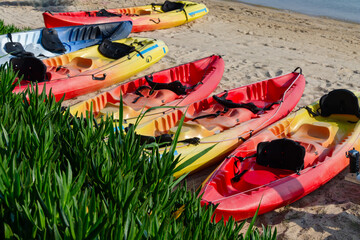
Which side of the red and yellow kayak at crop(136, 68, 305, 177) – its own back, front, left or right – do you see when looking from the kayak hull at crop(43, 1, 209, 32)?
left

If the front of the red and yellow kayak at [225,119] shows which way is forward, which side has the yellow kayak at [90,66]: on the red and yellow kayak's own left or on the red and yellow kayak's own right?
on the red and yellow kayak's own left

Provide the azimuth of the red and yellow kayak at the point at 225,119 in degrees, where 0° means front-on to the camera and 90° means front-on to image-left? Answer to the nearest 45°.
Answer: approximately 225°
